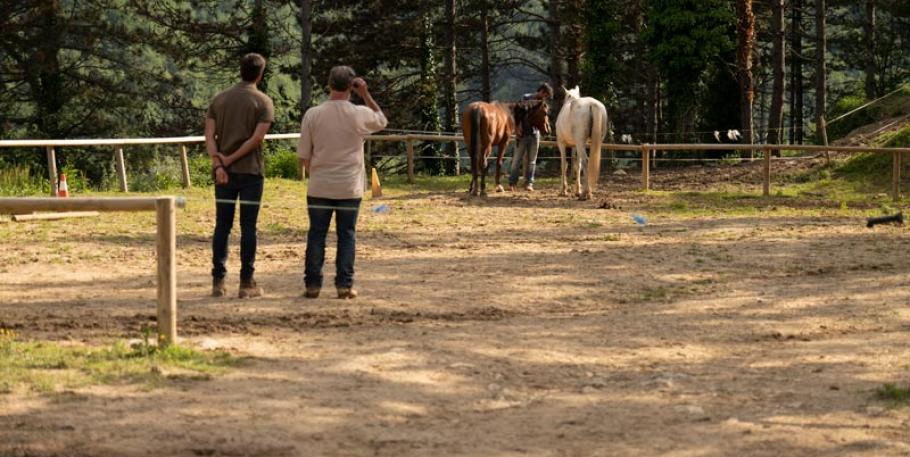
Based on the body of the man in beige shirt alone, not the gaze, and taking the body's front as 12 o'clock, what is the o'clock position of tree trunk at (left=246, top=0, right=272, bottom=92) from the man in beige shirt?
The tree trunk is roughly at 12 o'clock from the man in beige shirt.

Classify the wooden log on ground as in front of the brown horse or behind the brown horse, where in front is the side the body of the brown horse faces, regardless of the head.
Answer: behind

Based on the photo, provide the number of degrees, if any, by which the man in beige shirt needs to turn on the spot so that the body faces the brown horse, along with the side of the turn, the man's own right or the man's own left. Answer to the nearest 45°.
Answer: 0° — they already face it

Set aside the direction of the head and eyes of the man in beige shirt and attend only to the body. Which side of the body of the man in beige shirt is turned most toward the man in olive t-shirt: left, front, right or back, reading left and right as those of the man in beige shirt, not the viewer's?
left

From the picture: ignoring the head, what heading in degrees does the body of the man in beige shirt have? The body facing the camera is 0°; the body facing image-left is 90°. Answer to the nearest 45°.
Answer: approximately 180°

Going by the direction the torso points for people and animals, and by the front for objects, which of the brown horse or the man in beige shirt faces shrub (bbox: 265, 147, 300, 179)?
the man in beige shirt

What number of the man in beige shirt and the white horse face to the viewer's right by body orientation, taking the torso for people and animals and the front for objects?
0

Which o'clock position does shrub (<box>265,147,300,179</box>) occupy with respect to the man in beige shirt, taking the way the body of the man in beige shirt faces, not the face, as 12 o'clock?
The shrub is roughly at 12 o'clock from the man in beige shirt.

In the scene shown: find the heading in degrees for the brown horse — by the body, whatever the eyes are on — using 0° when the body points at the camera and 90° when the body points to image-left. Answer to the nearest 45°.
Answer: approximately 225°

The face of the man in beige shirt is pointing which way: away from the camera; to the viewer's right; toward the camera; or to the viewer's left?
away from the camera

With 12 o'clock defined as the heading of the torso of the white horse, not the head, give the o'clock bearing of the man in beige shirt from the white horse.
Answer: The man in beige shirt is roughly at 8 o'clock from the white horse.

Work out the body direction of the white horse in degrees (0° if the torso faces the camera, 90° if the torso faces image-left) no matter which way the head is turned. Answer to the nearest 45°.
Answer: approximately 135°

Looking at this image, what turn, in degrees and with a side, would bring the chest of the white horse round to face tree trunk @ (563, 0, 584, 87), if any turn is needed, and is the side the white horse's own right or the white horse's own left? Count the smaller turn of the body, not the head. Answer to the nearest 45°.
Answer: approximately 45° to the white horse's own right

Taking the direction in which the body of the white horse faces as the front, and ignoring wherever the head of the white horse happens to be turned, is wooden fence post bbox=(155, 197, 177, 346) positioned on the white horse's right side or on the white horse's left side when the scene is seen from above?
on the white horse's left side

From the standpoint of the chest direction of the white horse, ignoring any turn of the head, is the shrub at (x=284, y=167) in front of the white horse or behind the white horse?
in front

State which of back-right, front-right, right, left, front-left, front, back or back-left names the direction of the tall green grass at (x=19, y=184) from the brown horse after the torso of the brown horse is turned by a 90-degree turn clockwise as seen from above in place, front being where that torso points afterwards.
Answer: back-right
